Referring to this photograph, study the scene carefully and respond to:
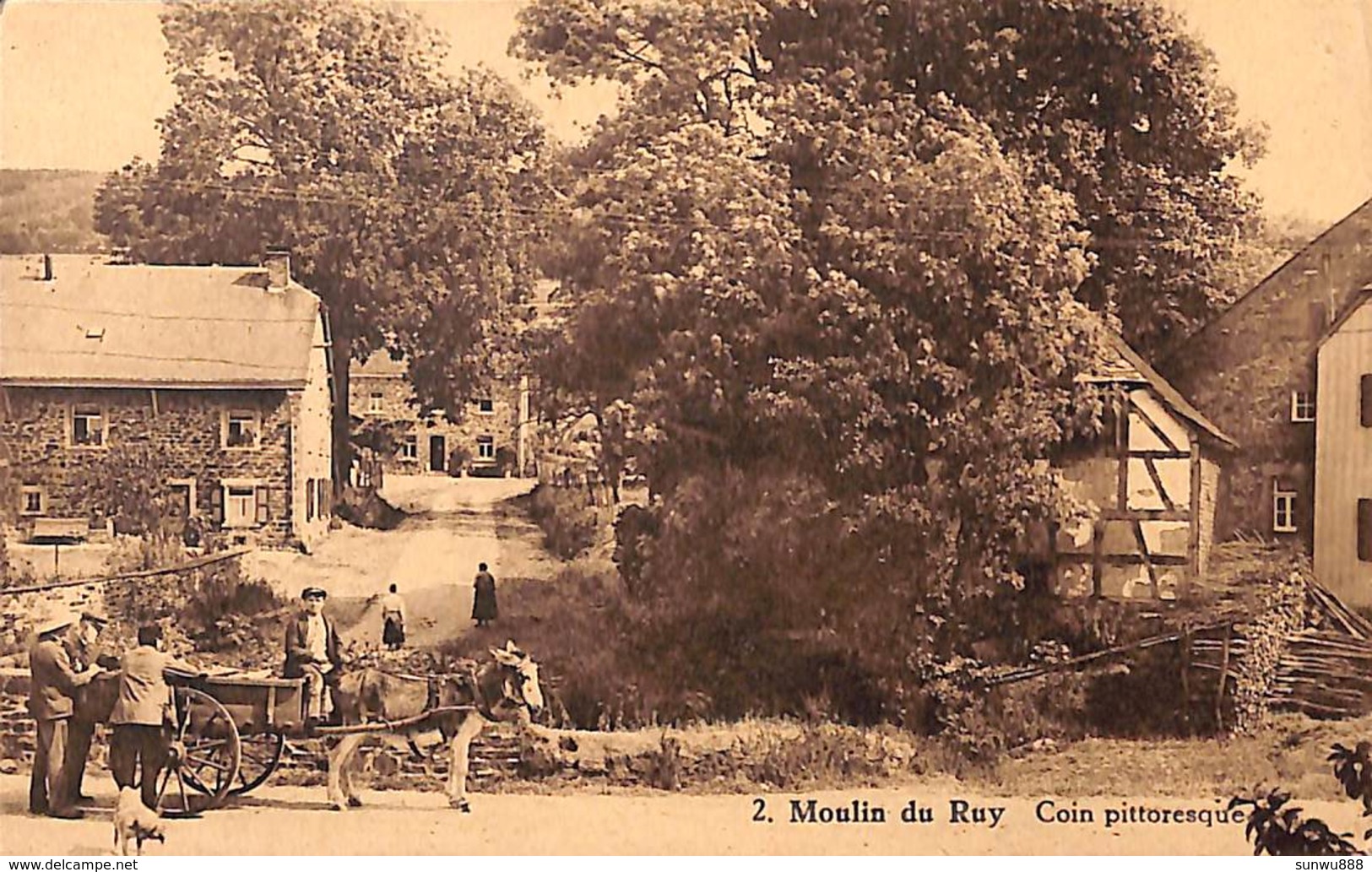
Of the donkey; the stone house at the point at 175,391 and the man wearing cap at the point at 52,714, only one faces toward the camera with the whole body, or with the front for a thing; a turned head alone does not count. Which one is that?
the stone house

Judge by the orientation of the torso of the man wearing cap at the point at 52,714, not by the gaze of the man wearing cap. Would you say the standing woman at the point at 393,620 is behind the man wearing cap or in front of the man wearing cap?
in front

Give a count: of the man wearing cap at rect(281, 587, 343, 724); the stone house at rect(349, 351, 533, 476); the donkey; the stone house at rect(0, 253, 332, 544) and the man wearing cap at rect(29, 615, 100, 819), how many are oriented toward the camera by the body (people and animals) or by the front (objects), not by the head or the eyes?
3

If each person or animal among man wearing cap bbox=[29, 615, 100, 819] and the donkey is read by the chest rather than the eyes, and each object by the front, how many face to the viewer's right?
2

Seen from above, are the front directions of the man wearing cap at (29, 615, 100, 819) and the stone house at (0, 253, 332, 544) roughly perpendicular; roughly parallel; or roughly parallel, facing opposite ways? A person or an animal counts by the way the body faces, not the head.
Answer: roughly perpendicular

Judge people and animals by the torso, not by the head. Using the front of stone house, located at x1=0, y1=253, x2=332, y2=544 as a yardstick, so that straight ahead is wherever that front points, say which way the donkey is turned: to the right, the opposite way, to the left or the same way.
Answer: to the left

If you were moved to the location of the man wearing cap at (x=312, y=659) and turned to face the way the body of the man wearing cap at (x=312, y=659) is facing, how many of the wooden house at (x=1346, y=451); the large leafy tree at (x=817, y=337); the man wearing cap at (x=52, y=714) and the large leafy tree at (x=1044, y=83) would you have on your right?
1

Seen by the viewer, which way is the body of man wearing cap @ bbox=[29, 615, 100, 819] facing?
to the viewer's right

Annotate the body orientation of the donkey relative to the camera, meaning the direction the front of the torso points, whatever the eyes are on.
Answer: to the viewer's right

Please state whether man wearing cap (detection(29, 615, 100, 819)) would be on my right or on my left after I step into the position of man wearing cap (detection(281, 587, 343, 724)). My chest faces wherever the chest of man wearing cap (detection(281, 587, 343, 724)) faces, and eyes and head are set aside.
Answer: on my right

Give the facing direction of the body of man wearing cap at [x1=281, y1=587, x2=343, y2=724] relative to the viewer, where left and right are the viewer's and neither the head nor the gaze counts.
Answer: facing the viewer

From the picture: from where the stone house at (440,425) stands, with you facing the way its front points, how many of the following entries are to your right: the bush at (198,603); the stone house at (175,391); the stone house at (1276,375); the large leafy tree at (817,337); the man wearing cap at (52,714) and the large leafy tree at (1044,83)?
3

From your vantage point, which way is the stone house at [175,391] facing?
toward the camera
